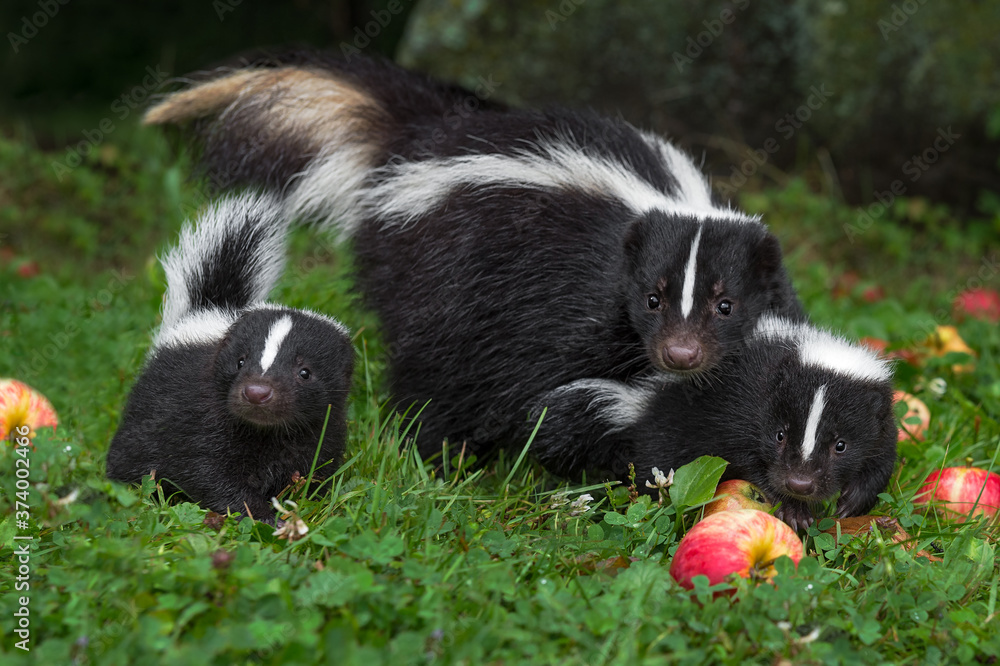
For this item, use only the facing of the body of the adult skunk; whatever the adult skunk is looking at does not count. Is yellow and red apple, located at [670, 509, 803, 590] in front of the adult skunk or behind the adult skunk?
in front

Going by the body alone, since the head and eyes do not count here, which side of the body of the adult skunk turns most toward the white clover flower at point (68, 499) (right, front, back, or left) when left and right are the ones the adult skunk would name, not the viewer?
right

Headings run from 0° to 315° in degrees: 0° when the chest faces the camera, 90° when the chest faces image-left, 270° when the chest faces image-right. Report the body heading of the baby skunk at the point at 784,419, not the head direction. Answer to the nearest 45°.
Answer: approximately 315°

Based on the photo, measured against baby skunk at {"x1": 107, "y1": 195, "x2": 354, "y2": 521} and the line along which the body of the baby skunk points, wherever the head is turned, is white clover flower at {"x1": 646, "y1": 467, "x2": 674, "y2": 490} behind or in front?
in front

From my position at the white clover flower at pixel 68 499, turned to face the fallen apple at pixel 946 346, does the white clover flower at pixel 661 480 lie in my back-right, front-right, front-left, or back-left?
front-right

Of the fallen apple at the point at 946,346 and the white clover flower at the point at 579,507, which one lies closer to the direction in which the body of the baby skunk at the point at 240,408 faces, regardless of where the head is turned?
the white clover flower

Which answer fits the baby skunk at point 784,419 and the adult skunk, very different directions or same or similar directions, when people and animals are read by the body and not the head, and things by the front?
same or similar directions

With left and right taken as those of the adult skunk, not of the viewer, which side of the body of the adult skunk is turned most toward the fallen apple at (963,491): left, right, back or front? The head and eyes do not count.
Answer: front

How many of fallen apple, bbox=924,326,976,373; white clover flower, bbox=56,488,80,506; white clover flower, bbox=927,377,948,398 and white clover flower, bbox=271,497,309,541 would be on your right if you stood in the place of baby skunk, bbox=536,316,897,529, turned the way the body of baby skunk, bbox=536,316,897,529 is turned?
2

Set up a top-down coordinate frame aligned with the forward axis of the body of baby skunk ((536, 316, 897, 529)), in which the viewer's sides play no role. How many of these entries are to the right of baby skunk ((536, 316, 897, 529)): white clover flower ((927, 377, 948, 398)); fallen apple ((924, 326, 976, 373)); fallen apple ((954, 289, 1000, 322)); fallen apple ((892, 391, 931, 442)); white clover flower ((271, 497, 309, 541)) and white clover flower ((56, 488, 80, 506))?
2

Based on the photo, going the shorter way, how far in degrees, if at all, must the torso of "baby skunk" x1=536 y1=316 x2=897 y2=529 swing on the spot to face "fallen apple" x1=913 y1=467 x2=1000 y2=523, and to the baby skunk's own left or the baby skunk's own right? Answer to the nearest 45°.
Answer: approximately 45° to the baby skunk's own left

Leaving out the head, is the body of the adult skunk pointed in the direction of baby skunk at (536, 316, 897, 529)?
yes
